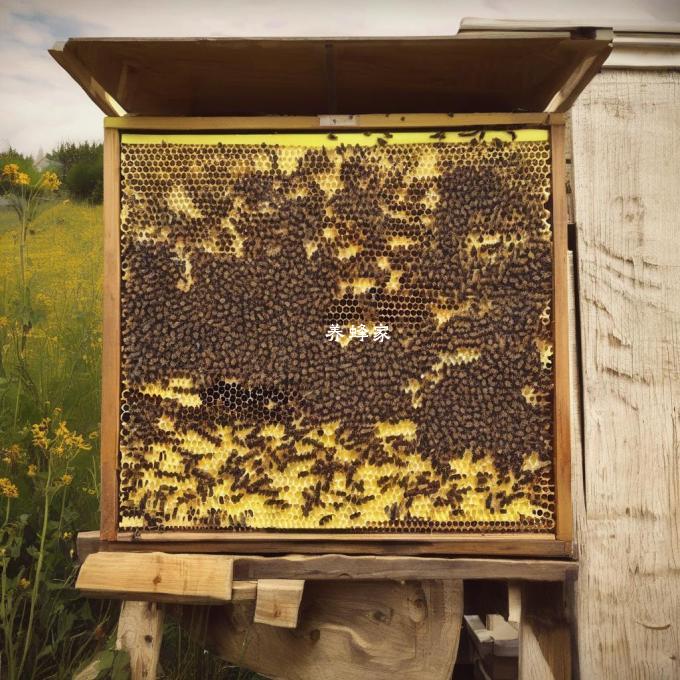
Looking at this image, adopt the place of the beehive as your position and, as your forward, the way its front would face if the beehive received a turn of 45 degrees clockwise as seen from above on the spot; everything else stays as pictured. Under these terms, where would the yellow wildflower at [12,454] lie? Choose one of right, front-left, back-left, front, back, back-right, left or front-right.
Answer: right

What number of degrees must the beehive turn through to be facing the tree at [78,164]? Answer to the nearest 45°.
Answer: approximately 135° to its right

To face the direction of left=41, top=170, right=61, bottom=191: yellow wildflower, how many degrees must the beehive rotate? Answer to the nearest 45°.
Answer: approximately 135° to its right

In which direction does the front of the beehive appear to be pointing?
toward the camera

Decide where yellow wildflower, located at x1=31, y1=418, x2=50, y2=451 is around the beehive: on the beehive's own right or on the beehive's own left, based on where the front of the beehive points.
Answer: on the beehive's own right

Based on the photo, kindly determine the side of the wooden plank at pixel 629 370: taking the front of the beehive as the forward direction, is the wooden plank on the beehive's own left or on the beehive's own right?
on the beehive's own left
